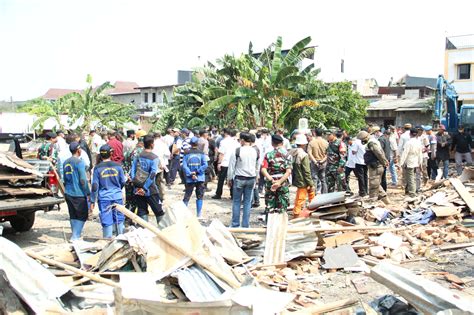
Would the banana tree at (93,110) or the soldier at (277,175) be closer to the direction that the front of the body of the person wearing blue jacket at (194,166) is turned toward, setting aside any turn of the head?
the banana tree

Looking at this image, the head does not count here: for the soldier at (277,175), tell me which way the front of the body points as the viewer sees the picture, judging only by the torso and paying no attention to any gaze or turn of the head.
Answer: away from the camera

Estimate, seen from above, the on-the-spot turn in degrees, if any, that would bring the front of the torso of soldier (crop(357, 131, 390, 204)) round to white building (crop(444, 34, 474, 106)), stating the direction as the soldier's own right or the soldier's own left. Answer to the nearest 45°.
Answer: approximately 90° to the soldier's own right

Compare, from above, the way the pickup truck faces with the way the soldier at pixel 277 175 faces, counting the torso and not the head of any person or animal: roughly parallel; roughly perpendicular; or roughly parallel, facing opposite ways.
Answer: roughly perpendicular

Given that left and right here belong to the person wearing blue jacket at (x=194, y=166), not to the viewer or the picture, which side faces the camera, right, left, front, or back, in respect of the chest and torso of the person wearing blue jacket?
back

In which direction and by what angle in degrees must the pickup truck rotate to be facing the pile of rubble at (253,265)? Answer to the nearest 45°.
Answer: approximately 180°

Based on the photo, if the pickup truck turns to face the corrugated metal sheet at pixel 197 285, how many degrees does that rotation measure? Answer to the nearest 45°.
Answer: approximately 135° to its left

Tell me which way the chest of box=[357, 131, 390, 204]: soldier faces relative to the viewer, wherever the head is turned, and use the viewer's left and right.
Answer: facing to the left of the viewer

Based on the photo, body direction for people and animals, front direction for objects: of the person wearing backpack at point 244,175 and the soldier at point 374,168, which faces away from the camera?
the person wearing backpack

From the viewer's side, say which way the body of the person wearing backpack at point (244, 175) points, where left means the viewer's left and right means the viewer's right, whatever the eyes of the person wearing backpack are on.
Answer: facing away from the viewer

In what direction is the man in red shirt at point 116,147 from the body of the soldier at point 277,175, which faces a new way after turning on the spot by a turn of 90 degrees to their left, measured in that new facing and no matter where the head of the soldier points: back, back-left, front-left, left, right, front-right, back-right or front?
front-right

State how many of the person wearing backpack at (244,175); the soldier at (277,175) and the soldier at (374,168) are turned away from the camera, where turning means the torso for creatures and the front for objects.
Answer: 2

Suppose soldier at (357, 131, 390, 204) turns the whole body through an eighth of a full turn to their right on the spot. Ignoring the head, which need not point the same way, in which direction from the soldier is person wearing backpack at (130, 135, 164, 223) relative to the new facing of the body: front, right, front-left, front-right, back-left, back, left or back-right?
left
